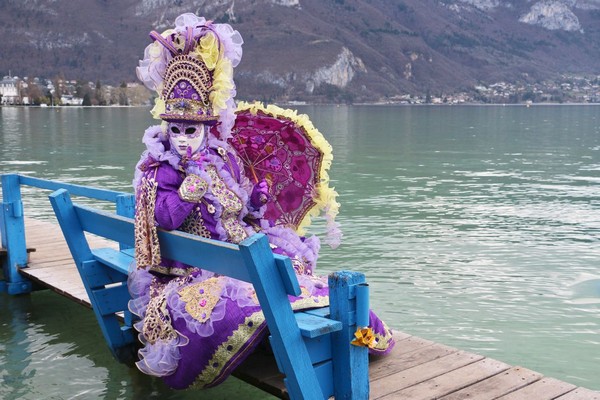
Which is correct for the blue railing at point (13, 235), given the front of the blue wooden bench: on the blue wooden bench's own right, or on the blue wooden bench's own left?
on the blue wooden bench's own left

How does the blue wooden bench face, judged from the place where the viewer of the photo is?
facing away from the viewer and to the right of the viewer

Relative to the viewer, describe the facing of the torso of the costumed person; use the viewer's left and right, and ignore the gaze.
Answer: facing the viewer and to the right of the viewer

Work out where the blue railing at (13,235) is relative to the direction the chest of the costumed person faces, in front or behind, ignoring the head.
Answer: behind
